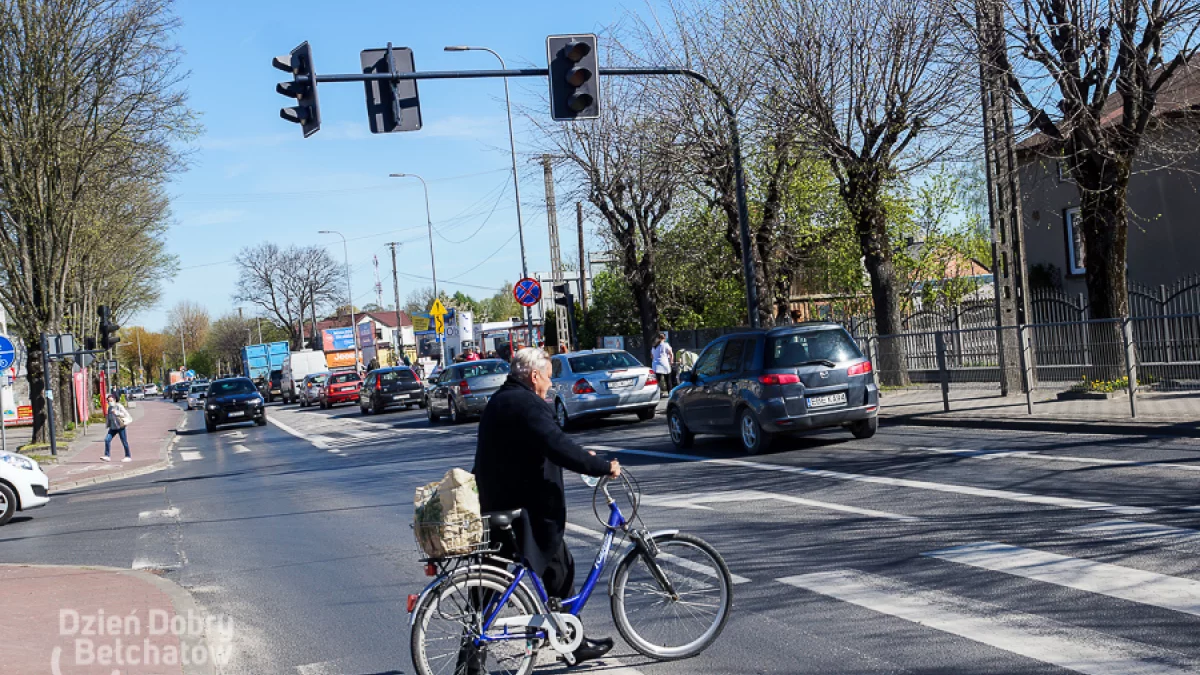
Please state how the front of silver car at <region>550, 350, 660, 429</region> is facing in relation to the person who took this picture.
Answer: facing away from the viewer and to the left of the viewer

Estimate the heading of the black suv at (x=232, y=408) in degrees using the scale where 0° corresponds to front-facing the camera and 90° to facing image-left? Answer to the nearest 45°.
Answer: approximately 0°

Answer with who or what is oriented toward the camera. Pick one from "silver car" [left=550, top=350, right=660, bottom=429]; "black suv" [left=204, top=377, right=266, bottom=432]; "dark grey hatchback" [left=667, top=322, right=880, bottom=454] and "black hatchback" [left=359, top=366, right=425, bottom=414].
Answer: "black suv" [left=204, top=377, right=266, bottom=432]

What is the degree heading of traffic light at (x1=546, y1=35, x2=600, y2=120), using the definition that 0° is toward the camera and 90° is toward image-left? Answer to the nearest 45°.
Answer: approximately 0°

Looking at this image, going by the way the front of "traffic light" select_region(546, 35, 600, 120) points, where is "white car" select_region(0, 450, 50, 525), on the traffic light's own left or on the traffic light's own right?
on the traffic light's own right

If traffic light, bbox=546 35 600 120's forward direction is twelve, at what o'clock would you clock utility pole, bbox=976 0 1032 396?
The utility pole is roughly at 8 o'clock from the traffic light.
